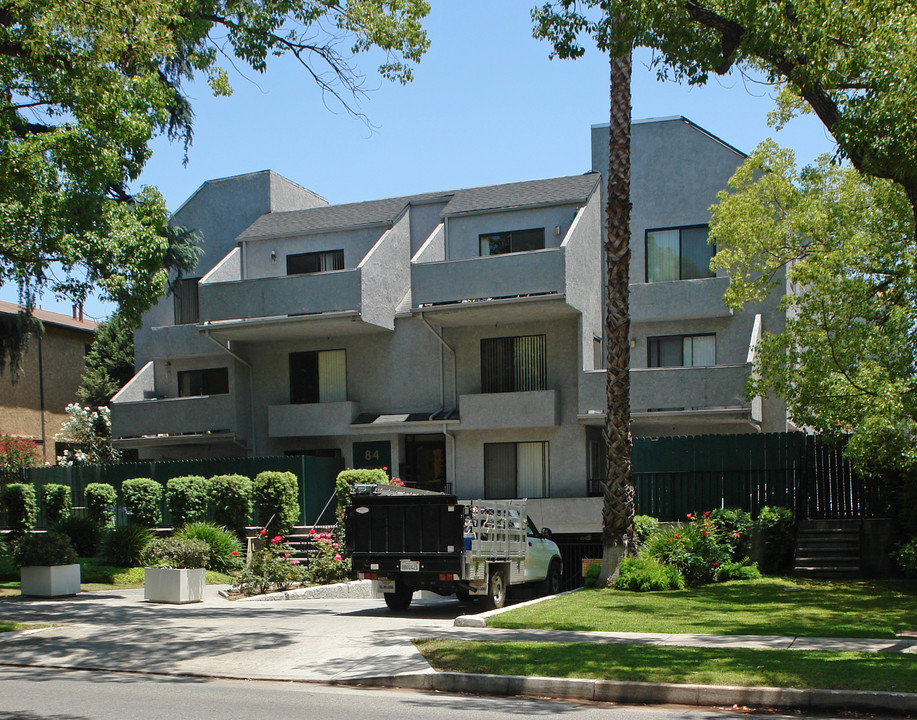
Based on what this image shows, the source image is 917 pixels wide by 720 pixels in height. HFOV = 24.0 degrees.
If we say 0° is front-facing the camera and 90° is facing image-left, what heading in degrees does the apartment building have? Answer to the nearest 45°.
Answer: approximately 45°

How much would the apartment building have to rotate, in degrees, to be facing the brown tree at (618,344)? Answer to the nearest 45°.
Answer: approximately 45° to its left

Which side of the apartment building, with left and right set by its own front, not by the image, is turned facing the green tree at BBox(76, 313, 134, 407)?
right

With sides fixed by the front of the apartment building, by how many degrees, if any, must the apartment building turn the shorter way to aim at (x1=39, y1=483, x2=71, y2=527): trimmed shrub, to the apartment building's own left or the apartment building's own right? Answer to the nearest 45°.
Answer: approximately 45° to the apartment building's own right

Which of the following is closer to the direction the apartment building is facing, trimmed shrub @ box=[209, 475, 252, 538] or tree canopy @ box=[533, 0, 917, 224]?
the trimmed shrub
